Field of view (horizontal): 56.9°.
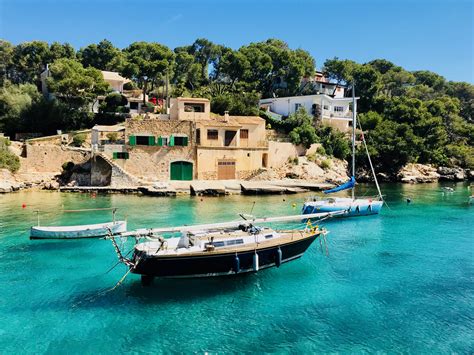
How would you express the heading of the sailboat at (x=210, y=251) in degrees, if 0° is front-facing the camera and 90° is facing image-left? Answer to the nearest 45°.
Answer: approximately 225°

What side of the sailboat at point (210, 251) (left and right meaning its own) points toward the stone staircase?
left

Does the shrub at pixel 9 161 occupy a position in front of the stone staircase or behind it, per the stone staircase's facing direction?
behind

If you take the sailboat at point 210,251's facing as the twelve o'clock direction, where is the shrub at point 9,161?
The shrub is roughly at 9 o'clock from the sailboat.

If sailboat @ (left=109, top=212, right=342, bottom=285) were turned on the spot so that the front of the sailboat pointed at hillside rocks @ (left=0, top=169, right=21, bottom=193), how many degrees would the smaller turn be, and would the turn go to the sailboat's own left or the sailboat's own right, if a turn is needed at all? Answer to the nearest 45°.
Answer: approximately 90° to the sailboat's own left

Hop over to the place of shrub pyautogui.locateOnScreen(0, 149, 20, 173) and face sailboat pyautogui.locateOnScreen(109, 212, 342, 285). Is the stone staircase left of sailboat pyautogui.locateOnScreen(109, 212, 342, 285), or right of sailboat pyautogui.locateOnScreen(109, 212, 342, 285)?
left
